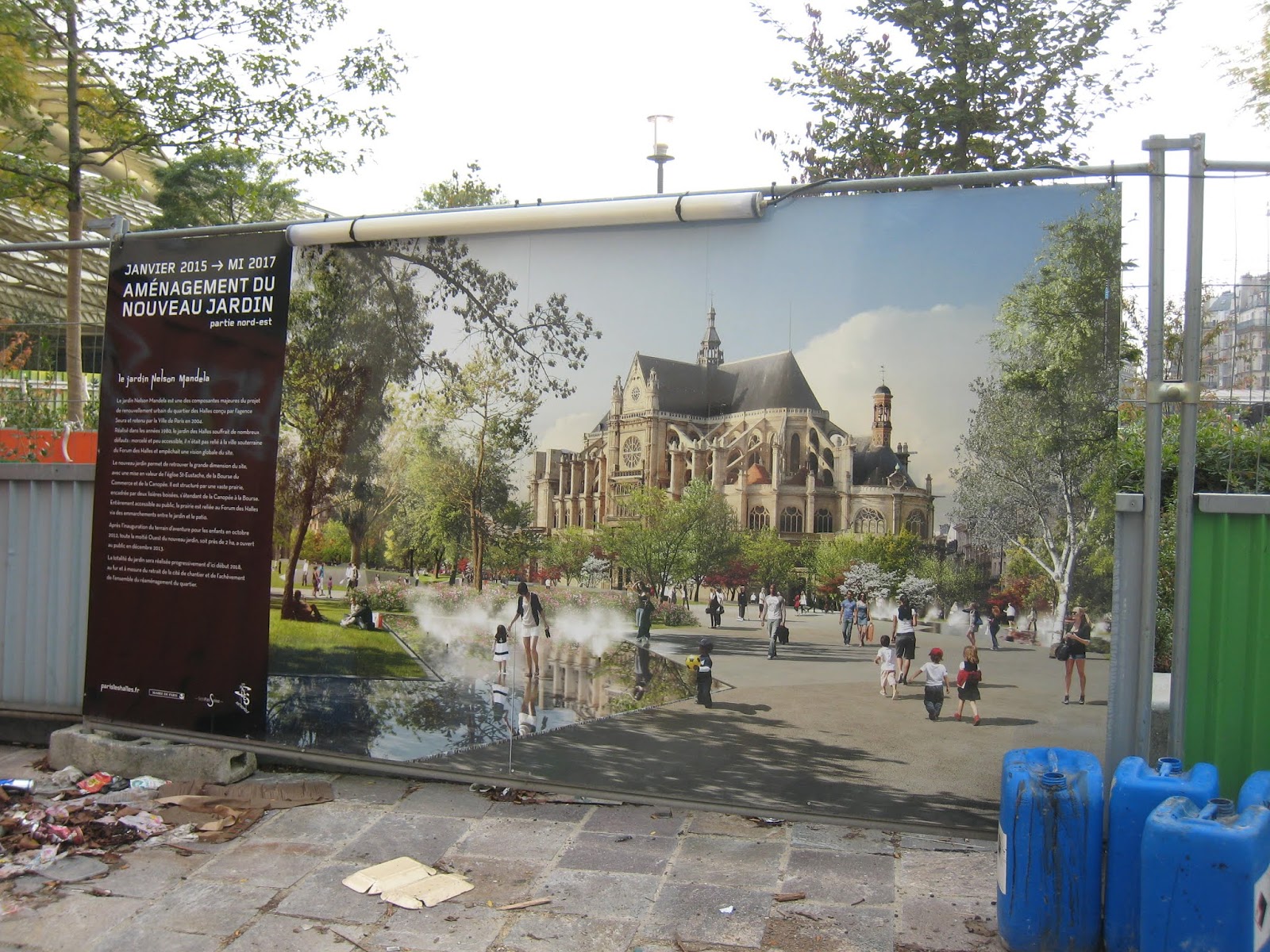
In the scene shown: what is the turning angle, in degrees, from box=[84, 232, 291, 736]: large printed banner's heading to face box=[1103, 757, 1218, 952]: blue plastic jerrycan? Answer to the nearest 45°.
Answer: approximately 90° to its left

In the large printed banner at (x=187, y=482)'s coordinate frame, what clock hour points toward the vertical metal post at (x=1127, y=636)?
The vertical metal post is roughly at 9 o'clock from the large printed banner.

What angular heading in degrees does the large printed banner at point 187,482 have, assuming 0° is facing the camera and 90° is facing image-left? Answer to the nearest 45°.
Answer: approximately 45°

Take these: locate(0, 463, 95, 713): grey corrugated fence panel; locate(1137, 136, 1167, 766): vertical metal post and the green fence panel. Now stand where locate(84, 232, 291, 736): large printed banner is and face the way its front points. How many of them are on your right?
1

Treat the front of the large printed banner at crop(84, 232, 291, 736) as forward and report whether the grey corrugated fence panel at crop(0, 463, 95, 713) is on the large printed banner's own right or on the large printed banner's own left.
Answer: on the large printed banner's own right

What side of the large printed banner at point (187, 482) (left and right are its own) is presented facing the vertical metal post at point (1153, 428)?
left

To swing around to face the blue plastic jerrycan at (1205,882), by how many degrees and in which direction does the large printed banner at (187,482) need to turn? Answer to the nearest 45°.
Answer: approximately 90° to its left

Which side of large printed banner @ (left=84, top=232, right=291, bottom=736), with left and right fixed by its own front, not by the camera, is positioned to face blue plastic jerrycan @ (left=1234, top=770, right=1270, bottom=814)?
left

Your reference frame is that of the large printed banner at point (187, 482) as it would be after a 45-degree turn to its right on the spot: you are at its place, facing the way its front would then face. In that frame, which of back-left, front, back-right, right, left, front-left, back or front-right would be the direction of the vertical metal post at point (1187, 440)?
back-left

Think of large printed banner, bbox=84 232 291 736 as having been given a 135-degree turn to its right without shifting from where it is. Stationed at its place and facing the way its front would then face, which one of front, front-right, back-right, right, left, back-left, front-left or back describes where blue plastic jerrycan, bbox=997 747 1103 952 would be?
back-right
